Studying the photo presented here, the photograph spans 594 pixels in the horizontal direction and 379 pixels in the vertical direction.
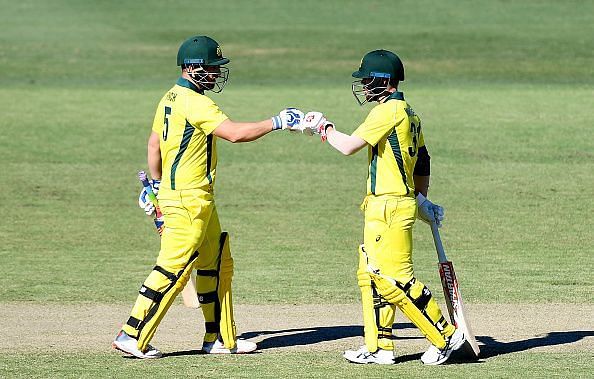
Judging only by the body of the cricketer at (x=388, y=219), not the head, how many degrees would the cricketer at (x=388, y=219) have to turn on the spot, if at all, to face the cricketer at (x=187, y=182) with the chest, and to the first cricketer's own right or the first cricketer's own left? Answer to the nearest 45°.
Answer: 0° — they already face them

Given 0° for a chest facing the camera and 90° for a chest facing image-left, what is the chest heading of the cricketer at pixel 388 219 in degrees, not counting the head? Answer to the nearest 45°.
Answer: approximately 90°
